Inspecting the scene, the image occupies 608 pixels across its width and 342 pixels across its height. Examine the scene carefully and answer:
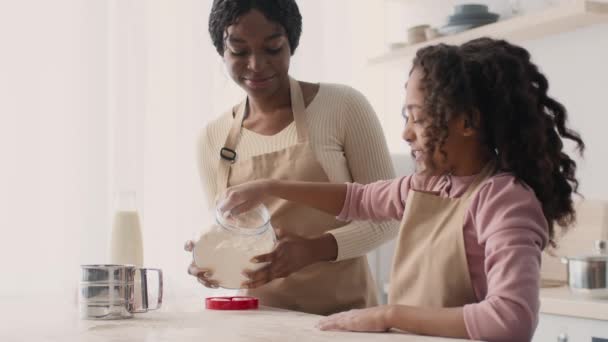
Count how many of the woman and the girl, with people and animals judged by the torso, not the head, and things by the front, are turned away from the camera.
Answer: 0

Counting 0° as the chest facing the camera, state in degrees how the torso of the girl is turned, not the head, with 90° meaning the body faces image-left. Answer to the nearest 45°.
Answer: approximately 45°

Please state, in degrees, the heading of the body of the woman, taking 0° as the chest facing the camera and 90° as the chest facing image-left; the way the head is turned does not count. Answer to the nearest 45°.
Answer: approximately 45°

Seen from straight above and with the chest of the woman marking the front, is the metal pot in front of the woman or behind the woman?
behind

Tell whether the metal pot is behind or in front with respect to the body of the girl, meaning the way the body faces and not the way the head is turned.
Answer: behind

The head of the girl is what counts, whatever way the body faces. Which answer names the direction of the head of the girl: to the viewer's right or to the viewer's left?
to the viewer's left

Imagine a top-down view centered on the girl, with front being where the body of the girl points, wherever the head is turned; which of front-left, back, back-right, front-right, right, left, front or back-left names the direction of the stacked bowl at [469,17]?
back-right

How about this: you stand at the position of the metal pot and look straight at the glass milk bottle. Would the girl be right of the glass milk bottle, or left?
left

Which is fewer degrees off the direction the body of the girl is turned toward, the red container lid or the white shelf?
the red container lid
